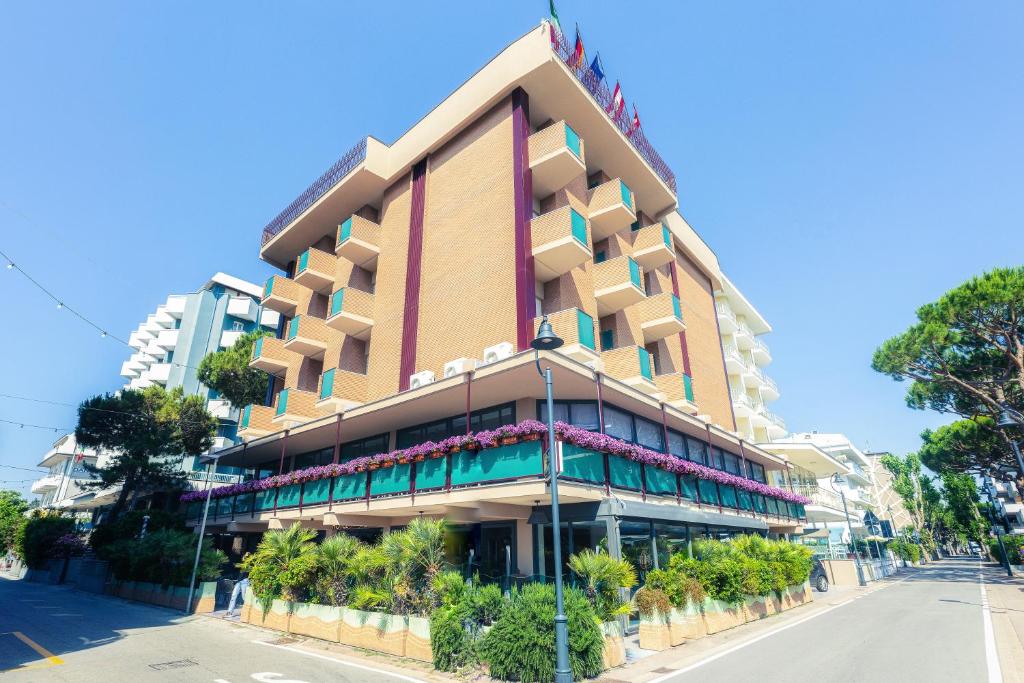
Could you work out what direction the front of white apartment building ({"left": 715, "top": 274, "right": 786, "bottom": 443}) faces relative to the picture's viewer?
facing the viewer and to the right of the viewer

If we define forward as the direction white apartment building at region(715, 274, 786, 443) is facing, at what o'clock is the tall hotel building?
The tall hotel building is roughly at 2 o'clock from the white apartment building.

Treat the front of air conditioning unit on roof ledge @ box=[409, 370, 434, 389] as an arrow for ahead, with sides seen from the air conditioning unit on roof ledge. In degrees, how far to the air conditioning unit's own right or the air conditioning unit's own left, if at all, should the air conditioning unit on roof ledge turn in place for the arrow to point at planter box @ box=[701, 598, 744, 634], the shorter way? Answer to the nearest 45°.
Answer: approximately 135° to the air conditioning unit's own left

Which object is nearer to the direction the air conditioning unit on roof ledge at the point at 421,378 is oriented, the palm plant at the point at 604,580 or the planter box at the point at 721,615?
the palm plant

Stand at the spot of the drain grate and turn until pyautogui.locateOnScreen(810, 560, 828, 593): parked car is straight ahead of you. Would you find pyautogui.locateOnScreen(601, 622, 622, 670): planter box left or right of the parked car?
right

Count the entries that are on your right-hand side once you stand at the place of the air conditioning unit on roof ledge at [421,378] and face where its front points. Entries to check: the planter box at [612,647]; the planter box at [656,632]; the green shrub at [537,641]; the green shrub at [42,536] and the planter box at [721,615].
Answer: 1

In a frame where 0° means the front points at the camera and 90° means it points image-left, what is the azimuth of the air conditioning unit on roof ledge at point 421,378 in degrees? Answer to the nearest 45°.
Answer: approximately 45°

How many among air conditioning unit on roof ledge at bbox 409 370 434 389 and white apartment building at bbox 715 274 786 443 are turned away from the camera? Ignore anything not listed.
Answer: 0

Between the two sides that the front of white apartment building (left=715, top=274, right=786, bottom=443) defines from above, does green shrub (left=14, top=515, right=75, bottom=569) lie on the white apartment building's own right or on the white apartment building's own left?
on the white apartment building's own right

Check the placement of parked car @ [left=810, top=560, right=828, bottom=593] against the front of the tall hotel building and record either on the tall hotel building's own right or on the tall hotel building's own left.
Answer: on the tall hotel building's own left
